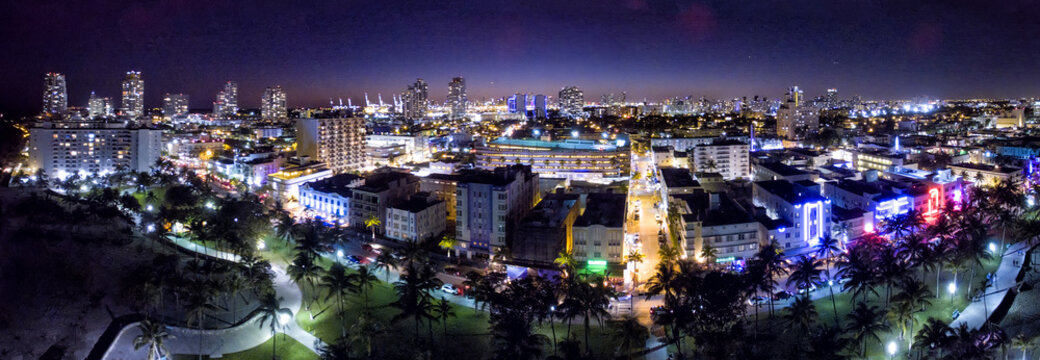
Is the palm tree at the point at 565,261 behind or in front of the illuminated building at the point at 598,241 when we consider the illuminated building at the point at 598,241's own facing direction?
in front

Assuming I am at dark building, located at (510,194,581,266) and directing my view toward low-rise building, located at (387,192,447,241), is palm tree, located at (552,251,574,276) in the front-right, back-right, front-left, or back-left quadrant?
back-left

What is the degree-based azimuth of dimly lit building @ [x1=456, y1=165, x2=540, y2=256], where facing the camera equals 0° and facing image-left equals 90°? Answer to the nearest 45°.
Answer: approximately 0°

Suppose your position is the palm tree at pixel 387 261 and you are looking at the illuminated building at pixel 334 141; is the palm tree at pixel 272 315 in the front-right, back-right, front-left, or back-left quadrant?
back-left

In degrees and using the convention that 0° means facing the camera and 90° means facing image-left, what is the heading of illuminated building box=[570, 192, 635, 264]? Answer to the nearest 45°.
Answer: approximately 0°

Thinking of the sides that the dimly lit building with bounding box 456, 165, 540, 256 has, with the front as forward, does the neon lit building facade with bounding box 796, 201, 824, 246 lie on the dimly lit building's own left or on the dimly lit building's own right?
on the dimly lit building's own left
